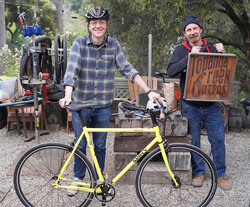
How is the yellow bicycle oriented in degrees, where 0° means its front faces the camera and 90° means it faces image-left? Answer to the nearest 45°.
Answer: approximately 270°

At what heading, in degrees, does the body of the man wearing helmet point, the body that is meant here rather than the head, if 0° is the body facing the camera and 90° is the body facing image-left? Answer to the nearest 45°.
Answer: approximately 0°
